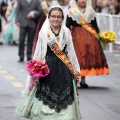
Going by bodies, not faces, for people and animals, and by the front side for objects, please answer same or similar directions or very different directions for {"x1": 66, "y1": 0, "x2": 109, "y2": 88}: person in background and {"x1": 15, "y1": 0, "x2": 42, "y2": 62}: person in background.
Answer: same or similar directions

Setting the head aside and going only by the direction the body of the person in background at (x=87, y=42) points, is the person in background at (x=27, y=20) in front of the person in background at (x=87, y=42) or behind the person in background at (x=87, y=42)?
behind

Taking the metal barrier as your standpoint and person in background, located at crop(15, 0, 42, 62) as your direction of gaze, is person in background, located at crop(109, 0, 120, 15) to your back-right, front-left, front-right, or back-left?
back-right

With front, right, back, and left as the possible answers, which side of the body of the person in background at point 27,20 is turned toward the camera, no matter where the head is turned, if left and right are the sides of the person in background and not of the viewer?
front

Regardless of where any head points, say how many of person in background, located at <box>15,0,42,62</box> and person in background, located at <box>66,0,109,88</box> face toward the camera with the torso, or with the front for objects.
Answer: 2

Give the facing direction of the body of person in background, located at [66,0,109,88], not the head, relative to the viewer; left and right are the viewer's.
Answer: facing the viewer

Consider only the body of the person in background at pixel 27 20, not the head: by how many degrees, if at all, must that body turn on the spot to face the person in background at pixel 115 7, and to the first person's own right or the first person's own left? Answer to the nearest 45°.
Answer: approximately 135° to the first person's own left

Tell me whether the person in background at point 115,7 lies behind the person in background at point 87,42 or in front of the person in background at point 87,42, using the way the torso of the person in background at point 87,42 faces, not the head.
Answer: behind

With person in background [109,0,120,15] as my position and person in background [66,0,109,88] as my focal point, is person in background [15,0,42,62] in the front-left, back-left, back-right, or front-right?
front-right
